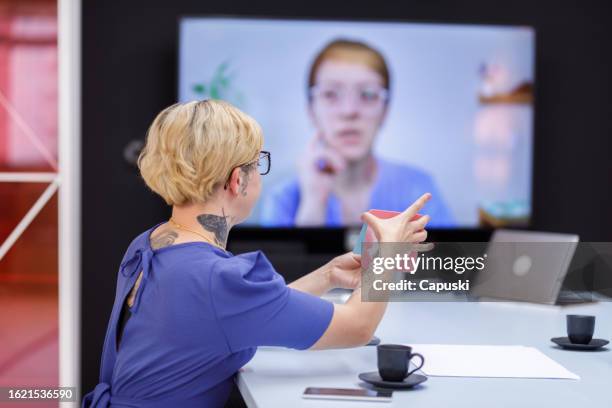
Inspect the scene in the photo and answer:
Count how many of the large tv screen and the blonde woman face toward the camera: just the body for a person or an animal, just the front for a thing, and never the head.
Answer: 1

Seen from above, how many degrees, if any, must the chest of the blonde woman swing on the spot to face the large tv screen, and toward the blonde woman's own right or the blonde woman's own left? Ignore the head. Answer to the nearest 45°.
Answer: approximately 45° to the blonde woman's own left

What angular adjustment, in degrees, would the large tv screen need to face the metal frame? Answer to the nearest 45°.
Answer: approximately 90° to its right

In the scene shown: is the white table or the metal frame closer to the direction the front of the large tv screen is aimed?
the white table

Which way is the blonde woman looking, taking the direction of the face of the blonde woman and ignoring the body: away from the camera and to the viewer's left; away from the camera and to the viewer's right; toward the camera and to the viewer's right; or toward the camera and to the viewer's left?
away from the camera and to the viewer's right

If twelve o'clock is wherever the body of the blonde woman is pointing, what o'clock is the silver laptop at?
The silver laptop is roughly at 12 o'clock from the blonde woman.

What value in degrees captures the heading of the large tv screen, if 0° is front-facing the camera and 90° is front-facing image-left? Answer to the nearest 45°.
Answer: approximately 0°

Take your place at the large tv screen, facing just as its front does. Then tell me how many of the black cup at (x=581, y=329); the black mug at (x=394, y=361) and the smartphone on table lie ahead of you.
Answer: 3

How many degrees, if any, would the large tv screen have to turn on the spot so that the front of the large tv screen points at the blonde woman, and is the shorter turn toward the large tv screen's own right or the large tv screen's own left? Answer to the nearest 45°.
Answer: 0° — it already faces them

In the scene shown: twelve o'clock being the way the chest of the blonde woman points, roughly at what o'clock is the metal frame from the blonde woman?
The metal frame is roughly at 10 o'clock from the blonde woman.

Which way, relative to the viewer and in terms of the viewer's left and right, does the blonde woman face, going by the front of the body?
facing away from the viewer and to the right of the viewer

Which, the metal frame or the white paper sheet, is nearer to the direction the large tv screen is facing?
the white paper sheet
